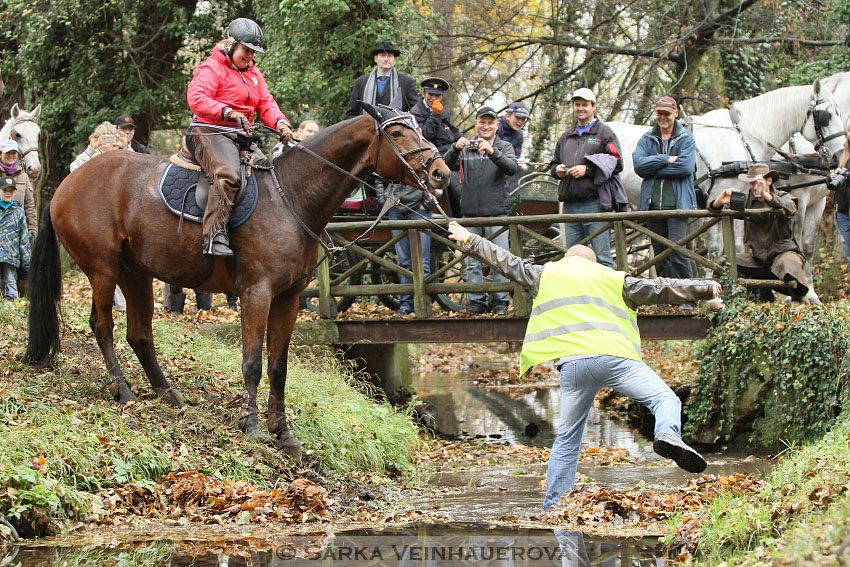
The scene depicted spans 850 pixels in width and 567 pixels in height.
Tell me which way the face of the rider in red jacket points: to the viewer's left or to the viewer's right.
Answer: to the viewer's right

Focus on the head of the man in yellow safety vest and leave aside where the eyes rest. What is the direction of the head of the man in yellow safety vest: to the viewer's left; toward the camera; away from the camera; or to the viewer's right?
away from the camera

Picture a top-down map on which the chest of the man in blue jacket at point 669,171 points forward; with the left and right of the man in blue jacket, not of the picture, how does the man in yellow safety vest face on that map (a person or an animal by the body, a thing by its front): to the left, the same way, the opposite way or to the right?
the opposite way

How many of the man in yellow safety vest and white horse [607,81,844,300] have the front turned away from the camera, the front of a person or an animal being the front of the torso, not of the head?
1

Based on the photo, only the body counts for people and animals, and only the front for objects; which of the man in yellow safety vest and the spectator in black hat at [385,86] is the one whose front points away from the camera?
the man in yellow safety vest

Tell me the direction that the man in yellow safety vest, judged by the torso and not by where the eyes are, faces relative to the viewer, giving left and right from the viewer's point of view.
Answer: facing away from the viewer

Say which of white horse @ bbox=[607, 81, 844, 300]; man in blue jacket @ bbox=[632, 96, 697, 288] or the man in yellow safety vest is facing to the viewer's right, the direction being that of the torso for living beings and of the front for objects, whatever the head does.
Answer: the white horse

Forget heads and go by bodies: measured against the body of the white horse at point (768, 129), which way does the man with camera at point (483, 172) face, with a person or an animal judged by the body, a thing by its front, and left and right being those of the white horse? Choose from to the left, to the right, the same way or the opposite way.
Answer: to the right

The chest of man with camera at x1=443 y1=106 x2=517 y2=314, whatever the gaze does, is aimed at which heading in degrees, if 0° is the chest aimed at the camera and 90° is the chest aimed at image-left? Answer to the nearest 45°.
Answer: approximately 0°

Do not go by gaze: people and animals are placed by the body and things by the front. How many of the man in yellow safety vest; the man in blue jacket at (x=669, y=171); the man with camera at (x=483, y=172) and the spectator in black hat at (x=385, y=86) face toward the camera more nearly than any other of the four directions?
3

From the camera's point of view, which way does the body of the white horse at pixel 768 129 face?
to the viewer's right

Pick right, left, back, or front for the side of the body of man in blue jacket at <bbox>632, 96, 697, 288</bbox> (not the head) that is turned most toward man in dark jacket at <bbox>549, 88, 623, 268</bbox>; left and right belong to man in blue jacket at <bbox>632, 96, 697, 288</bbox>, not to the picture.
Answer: right

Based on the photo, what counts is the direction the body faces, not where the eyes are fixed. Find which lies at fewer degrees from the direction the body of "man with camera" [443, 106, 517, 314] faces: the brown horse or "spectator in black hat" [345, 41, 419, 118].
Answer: the brown horse

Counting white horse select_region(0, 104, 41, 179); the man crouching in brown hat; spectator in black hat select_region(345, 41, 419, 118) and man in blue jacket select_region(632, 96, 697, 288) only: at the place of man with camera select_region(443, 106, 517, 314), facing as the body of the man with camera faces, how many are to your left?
2

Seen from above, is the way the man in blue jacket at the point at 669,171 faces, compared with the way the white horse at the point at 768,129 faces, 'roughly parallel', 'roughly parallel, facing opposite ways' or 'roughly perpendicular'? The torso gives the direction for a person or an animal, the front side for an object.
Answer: roughly perpendicular

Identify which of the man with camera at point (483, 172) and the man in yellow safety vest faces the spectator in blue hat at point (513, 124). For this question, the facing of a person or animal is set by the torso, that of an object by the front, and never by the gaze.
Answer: the man in yellow safety vest
